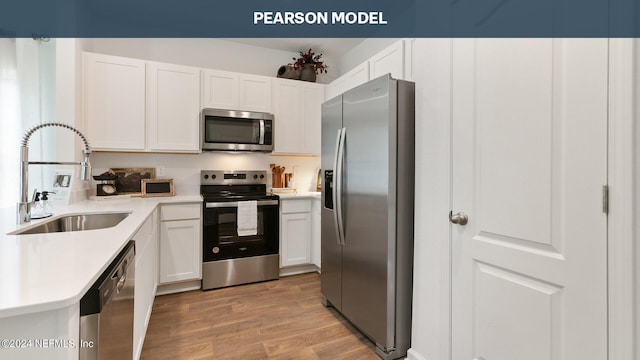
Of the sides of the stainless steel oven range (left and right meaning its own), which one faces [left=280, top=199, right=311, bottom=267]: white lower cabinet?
left

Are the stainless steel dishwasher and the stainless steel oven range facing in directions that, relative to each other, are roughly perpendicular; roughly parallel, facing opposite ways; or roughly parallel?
roughly perpendicular

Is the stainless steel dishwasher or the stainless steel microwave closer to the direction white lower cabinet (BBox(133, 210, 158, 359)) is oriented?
the stainless steel microwave

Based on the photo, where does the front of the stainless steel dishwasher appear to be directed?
to the viewer's right

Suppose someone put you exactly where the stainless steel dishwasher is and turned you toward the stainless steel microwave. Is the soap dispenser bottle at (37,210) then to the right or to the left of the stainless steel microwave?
left

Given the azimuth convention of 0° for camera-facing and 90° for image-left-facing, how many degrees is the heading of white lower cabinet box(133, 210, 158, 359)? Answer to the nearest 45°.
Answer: approximately 270°

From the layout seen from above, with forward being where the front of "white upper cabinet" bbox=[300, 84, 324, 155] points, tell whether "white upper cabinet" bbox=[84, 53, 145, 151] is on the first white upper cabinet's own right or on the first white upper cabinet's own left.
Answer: on the first white upper cabinet's own right

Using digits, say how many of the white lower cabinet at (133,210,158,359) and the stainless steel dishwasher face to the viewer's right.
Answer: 2

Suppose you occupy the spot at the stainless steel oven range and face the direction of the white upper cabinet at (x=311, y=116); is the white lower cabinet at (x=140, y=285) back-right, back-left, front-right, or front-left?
back-right

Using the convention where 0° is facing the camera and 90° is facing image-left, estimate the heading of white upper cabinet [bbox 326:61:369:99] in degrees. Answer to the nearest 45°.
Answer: approximately 45°

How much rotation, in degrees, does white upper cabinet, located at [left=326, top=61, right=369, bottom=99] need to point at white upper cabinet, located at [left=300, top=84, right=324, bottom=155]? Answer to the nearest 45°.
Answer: approximately 90° to its right
